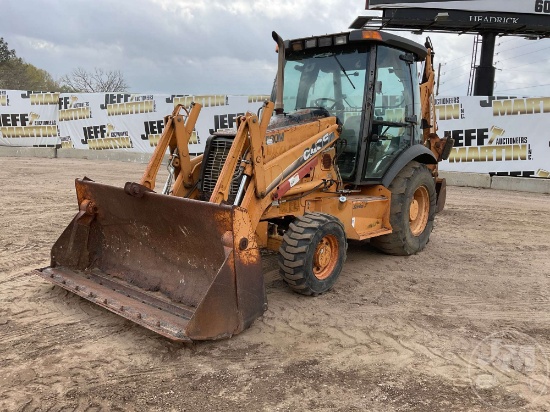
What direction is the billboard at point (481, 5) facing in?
toward the camera

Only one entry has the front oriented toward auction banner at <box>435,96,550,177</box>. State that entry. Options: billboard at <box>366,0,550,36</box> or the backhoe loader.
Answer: the billboard

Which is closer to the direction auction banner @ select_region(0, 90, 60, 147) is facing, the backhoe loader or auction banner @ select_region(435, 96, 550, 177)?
the backhoe loader

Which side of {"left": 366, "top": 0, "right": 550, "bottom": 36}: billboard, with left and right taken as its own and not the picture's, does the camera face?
front

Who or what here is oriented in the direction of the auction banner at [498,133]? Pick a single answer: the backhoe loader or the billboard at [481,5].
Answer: the billboard

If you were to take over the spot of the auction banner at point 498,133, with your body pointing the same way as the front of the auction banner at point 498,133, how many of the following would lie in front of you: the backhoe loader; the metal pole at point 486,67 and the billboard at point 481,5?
1

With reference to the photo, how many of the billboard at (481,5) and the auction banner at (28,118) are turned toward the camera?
2

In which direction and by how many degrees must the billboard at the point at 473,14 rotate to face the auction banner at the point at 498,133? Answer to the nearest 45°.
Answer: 0° — it already faces it

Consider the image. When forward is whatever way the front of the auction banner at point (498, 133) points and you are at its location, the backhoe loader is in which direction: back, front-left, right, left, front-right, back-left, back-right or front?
front

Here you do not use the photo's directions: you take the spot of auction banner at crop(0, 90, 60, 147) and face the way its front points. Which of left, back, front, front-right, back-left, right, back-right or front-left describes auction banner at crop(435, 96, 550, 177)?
front-left

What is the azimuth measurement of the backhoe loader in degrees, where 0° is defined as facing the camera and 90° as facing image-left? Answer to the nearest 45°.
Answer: approximately 45°
